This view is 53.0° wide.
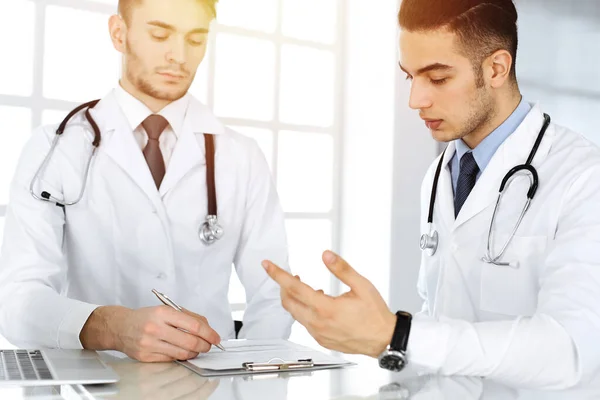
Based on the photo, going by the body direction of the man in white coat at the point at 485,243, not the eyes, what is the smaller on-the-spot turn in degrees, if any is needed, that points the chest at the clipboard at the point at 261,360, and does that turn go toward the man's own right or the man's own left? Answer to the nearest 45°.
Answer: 0° — they already face it

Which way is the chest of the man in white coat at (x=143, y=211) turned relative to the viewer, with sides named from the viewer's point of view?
facing the viewer

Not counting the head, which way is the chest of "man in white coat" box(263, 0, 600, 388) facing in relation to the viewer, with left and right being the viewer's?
facing the viewer and to the left of the viewer

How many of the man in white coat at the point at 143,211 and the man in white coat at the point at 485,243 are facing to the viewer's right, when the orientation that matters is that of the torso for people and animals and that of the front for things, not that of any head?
0

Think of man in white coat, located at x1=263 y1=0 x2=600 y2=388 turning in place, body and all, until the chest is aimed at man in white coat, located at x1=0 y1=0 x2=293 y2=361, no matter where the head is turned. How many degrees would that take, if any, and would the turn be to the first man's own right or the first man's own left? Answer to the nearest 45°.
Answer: approximately 45° to the first man's own right

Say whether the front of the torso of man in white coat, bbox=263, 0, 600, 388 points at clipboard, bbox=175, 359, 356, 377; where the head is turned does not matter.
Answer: yes

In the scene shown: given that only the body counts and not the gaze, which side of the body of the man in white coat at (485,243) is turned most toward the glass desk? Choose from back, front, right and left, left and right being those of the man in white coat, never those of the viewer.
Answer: front
